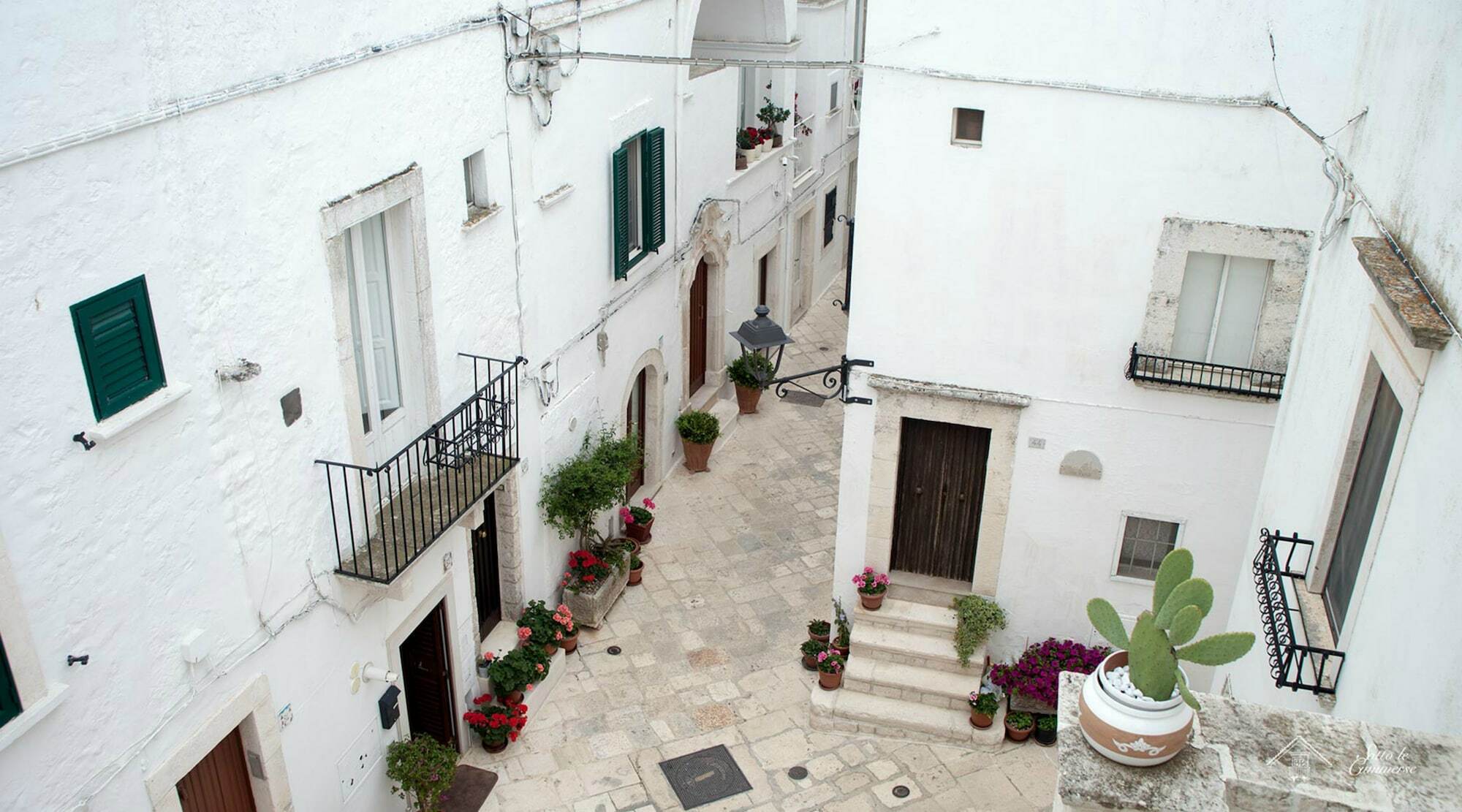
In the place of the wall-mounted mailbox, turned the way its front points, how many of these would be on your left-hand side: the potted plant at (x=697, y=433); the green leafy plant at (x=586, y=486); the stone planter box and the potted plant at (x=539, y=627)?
4

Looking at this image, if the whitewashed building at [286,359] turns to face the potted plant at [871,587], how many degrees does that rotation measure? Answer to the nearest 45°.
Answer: approximately 45° to its left

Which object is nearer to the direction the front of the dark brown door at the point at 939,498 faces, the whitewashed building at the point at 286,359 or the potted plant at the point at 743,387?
the whitewashed building

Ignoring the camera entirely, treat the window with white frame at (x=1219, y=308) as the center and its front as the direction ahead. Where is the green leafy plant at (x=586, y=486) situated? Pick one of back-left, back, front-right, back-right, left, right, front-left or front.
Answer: right

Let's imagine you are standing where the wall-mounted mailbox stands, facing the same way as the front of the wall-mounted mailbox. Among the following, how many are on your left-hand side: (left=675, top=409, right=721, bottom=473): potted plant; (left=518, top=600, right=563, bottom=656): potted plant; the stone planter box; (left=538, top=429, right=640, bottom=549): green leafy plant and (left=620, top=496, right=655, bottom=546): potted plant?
5

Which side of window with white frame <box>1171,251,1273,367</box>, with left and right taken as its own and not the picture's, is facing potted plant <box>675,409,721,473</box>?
right

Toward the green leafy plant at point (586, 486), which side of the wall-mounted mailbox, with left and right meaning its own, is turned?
left

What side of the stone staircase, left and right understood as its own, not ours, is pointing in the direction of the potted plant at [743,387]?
back

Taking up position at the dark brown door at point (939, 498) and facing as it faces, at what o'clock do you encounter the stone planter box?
The stone planter box is roughly at 3 o'clock from the dark brown door.

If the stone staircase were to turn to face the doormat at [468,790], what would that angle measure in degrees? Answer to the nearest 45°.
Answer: approximately 45° to its right

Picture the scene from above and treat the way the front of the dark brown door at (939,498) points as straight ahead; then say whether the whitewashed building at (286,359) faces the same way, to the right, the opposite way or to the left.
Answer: to the left

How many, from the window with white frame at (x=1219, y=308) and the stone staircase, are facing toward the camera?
2

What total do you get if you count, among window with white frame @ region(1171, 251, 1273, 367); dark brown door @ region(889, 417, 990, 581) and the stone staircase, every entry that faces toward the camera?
3
